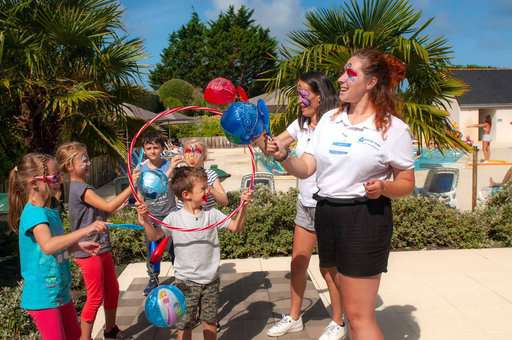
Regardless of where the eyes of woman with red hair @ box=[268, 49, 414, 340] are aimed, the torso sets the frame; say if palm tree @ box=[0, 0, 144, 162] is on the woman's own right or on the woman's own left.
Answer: on the woman's own right

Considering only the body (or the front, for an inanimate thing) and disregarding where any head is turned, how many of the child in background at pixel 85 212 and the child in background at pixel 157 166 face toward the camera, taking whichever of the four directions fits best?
1

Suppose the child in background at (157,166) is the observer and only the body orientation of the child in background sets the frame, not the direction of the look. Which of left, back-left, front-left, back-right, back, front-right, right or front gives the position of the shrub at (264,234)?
back-left

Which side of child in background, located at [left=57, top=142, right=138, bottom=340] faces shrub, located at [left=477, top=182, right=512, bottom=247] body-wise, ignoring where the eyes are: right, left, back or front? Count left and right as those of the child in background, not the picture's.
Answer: front

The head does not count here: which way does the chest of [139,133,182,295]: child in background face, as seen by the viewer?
toward the camera

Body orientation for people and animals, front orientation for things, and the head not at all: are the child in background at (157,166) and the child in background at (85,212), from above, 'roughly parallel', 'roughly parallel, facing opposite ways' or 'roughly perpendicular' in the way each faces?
roughly perpendicular

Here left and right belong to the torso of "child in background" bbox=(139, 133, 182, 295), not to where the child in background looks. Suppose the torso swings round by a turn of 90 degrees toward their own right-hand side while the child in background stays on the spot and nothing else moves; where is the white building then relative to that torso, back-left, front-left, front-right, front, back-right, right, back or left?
back-right

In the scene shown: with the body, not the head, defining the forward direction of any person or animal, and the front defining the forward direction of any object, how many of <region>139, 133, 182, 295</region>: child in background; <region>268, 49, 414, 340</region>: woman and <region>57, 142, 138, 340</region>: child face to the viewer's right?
1

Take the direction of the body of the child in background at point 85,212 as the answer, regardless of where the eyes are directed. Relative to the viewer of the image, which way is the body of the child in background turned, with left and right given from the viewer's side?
facing to the right of the viewer

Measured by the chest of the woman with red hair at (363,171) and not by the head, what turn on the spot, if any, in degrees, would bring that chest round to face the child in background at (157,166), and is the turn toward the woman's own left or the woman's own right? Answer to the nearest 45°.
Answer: approximately 90° to the woman's own right

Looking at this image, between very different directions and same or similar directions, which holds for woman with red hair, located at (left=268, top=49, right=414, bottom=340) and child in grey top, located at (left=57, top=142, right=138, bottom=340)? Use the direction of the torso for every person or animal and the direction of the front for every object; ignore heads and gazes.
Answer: very different directions
